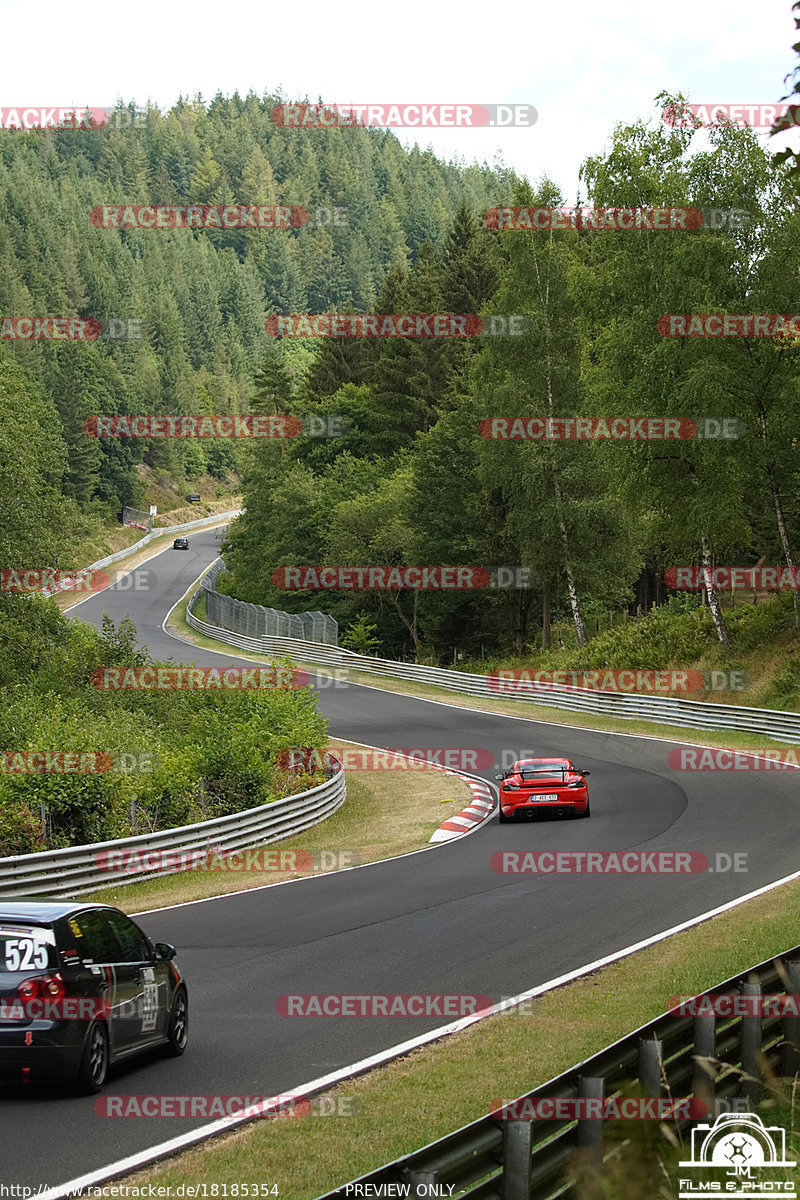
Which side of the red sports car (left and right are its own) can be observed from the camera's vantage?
back

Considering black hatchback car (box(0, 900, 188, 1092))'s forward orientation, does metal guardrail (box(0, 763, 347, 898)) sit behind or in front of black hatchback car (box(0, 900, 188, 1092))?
in front

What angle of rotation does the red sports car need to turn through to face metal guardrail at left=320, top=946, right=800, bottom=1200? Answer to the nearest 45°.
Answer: approximately 180°

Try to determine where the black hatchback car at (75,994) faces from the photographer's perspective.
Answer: facing away from the viewer and to the right of the viewer

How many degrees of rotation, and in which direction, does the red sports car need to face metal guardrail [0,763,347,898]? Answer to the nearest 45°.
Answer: approximately 135° to its left

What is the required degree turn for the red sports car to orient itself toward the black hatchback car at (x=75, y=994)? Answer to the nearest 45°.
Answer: approximately 180°

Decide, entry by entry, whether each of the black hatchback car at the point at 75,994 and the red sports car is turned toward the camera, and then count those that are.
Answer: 0

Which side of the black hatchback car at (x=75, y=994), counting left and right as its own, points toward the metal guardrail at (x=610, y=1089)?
right

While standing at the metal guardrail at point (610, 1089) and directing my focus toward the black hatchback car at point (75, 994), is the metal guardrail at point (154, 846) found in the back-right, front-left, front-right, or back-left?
front-right

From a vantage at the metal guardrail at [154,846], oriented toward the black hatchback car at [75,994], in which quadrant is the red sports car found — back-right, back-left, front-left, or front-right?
back-left
